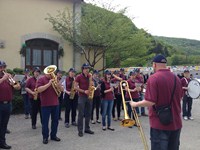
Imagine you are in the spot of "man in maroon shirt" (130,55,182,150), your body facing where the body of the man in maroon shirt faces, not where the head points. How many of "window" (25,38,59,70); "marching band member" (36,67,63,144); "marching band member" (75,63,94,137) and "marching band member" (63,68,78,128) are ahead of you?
4

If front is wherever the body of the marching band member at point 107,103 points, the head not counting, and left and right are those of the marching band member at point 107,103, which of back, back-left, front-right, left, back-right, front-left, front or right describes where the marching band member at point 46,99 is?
right

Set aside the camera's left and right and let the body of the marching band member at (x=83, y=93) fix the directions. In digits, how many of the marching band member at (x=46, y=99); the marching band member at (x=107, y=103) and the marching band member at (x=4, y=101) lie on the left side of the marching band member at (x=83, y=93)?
1

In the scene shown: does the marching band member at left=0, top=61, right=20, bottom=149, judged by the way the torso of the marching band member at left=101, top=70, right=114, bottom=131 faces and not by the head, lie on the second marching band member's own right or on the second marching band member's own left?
on the second marching band member's own right

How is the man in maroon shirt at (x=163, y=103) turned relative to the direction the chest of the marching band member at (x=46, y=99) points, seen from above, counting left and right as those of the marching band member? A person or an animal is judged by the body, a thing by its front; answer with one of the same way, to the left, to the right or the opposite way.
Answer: the opposite way

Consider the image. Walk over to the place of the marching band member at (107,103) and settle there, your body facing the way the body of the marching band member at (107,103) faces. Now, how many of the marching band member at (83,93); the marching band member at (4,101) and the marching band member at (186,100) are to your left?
1

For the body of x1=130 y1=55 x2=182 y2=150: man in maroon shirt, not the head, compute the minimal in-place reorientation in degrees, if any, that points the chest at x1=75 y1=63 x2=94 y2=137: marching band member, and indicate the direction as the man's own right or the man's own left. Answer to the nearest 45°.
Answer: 0° — they already face them

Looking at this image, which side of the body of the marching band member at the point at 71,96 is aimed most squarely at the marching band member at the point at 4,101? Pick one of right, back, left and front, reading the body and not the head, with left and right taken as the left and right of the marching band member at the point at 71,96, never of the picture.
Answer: right

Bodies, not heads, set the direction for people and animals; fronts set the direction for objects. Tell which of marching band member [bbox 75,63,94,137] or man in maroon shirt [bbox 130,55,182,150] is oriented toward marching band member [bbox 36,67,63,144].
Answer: the man in maroon shirt

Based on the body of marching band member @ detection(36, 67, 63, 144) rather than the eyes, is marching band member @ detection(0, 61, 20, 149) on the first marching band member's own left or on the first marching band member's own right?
on the first marching band member's own right

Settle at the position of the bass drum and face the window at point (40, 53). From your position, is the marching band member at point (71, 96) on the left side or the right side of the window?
left

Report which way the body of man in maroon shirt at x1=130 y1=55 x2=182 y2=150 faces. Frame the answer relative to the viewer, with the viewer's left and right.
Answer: facing away from the viewer and to the left of the viewer

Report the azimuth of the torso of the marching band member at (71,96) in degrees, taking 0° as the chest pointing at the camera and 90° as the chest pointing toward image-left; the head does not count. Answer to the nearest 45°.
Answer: approximately 315°

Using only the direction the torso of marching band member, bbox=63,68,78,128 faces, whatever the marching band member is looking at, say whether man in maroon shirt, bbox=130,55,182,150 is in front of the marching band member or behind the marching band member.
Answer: in front

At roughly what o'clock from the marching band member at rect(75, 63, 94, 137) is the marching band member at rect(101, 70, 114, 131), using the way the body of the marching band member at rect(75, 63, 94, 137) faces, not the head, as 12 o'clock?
the marching band member at rect(101, 70, 114, 131) is roughly at 9 o'clock from the marching band member at rect(75, 63, 94, 137).

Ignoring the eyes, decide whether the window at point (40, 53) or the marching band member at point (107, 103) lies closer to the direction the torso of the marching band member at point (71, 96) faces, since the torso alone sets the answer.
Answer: the marching band member

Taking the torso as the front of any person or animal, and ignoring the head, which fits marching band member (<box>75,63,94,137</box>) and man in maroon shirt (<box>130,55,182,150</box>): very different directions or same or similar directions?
very different directions
